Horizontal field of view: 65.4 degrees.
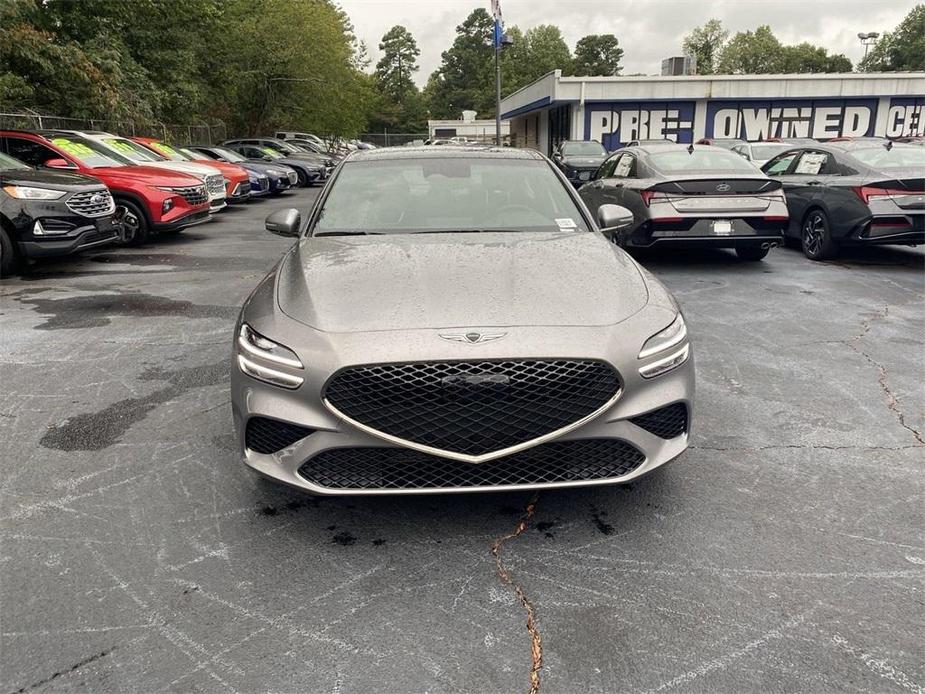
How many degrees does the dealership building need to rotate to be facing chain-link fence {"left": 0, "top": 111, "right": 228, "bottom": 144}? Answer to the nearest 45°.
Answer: approximately 45° to its right

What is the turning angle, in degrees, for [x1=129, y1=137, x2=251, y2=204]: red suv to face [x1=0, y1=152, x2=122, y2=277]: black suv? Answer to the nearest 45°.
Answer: approximately 45° to its right

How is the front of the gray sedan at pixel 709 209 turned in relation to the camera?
facing away from the viewer and to the left of the viewer

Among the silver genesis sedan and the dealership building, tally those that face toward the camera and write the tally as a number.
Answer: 2

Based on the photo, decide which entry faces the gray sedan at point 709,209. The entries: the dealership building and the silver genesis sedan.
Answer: the dealership building

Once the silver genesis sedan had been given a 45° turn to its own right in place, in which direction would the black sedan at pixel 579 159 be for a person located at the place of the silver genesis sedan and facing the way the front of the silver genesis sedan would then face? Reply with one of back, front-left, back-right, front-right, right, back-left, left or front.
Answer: back-right

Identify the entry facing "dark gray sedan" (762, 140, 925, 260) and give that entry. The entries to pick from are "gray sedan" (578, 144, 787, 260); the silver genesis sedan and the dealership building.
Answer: the dealership building

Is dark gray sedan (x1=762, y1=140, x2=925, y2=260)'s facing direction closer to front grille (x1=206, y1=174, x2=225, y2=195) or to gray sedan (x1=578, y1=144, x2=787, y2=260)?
the front grille

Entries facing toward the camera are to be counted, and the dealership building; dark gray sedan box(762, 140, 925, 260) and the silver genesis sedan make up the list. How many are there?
2

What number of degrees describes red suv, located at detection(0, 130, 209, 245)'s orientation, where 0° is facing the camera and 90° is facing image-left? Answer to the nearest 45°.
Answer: approximately 315°

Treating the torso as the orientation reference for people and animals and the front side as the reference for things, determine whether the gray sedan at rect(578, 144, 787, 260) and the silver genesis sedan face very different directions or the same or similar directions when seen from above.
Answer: very different directions

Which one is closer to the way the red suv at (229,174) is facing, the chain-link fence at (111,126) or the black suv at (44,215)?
the black suv

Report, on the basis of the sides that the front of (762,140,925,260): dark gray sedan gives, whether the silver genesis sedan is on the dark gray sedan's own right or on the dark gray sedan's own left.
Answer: on the dark gray sedan's own left
